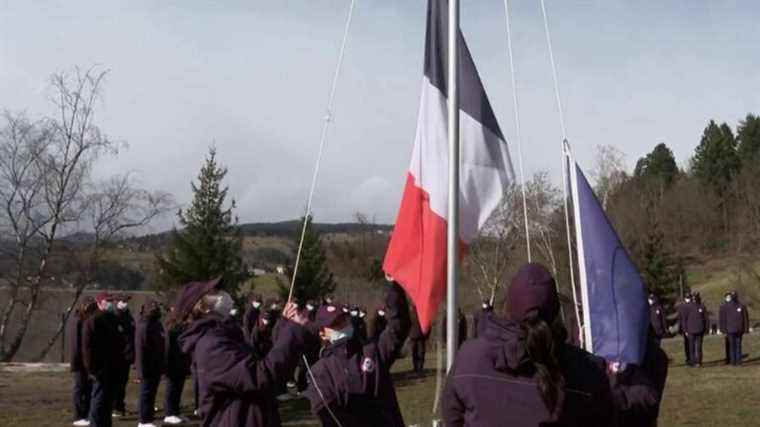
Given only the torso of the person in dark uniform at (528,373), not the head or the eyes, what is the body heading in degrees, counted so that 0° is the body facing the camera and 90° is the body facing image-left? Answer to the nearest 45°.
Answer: approximately 180°

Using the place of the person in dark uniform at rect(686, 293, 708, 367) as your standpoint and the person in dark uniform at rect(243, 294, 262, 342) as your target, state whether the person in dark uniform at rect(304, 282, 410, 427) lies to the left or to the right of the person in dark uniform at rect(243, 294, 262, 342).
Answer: left

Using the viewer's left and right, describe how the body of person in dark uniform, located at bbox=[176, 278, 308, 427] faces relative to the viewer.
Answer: facing to the right of the viewer

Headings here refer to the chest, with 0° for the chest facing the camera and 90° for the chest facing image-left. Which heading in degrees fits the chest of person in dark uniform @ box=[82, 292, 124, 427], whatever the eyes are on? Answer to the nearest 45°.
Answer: approximately 315°

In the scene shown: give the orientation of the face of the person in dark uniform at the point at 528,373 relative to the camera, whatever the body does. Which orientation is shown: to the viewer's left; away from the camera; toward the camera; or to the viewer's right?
away from the camera

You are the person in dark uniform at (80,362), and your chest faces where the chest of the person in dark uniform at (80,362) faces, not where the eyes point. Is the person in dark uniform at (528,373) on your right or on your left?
on your right

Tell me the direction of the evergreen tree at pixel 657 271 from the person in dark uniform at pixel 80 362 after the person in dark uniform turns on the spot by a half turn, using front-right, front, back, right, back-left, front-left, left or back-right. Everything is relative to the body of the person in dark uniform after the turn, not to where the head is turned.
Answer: back-right

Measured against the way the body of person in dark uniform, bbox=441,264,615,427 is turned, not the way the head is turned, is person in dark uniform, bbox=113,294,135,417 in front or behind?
in front

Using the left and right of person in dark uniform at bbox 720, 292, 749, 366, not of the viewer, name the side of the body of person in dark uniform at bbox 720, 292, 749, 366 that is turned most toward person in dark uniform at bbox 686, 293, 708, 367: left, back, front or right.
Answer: right

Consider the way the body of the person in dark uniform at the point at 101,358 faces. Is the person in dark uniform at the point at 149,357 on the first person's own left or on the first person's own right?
on the first person's own left
